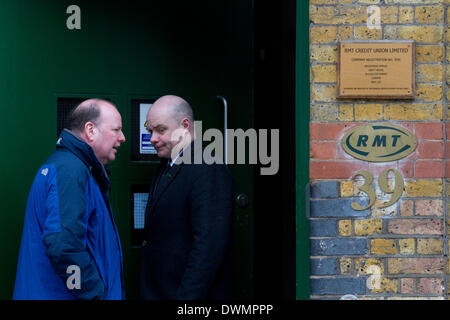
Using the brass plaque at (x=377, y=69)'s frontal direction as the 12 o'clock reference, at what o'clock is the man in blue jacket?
The man in blue jacket is roughly at 2 o'clock from the brass plaque.

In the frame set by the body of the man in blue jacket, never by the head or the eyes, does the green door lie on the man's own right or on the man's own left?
on the man's own left

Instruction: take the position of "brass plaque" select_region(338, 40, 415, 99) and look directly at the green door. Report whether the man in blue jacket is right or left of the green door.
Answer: left

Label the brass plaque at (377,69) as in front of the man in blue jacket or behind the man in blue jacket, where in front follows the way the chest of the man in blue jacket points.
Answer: in front

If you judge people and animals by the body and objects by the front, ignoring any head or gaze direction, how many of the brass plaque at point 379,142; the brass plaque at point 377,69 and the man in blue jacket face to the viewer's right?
1

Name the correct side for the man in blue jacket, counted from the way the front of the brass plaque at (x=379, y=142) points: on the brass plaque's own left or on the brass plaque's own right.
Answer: on the brass plaque's own right

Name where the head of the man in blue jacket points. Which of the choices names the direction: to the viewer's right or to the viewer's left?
to the viewer's right

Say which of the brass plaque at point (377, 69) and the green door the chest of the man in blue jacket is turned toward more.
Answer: the brass plaque

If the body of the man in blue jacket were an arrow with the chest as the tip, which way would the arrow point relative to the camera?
to the viewer's right

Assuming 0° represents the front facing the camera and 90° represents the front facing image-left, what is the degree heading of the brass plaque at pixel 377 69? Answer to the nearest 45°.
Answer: approximately 0°

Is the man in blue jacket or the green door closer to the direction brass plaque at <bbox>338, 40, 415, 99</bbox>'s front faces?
the man in blue jacket

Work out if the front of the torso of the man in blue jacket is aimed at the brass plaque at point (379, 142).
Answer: yes
